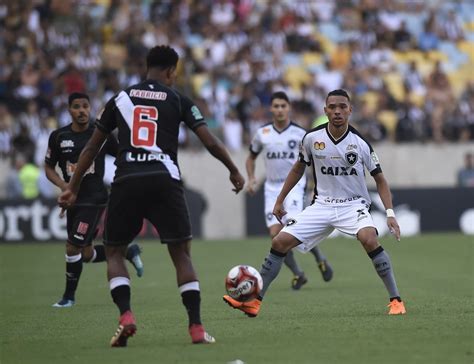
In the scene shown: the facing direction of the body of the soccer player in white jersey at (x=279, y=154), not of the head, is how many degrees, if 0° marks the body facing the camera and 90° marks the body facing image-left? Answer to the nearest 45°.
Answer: approximately 0°

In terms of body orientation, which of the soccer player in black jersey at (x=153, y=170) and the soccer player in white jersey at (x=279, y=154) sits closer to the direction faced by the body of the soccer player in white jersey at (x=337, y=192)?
the soccer player in black jersey

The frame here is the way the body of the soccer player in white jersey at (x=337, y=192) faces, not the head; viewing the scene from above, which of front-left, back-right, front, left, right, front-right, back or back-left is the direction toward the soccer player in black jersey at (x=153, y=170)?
front-right

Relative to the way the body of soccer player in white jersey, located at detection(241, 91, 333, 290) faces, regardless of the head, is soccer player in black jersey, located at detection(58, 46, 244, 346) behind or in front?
in front

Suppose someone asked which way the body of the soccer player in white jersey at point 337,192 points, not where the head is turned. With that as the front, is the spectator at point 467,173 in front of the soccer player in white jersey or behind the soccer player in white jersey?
behind

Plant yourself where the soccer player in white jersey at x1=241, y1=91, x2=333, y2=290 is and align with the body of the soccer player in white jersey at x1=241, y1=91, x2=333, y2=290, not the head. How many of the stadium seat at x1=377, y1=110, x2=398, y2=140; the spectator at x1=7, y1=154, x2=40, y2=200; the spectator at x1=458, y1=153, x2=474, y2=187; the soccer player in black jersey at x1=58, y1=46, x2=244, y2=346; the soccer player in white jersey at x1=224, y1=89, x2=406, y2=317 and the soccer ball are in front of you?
3

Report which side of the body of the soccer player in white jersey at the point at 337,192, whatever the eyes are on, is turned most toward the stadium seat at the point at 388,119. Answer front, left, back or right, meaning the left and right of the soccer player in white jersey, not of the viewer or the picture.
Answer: back

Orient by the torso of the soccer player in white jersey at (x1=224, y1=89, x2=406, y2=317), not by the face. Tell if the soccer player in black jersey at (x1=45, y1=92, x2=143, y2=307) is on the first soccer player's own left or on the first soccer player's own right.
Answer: on the first soccer player's own right

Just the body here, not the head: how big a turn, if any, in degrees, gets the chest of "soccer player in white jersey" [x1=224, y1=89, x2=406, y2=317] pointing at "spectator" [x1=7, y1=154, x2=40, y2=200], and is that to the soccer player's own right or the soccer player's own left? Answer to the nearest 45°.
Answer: approximately 135° to the soccer player's own right

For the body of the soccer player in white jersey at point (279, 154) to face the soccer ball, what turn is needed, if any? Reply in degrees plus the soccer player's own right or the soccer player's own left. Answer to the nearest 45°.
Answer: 0° — they already face it
